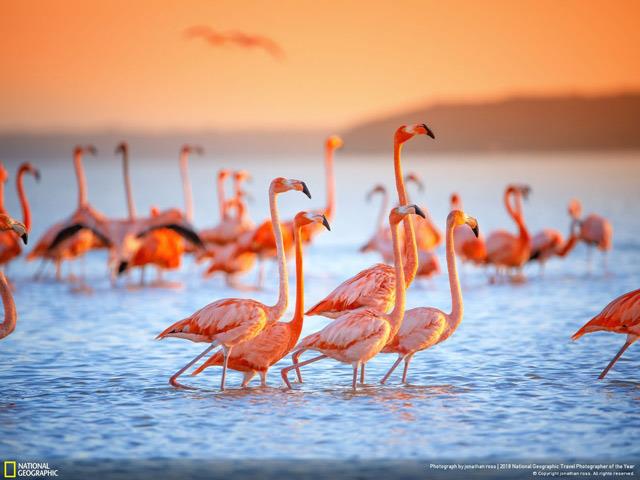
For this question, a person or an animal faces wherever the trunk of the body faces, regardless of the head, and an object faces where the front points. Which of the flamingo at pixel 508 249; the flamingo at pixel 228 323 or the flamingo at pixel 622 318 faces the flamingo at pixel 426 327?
the flamingo at pixel 228 323

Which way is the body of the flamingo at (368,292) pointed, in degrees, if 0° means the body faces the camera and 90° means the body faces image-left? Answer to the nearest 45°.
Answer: approximately 270°

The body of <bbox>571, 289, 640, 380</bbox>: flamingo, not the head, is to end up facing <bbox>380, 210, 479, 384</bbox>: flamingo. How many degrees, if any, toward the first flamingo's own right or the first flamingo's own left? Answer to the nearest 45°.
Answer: approximately 180°

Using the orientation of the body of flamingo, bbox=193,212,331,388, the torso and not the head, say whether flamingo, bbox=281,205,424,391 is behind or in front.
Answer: in front

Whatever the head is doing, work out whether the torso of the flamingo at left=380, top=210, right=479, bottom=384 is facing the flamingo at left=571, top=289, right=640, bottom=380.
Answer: yes

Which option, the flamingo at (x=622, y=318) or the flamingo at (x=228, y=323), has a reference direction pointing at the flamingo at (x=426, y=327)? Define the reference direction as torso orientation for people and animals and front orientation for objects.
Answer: the flamingo at (x=228, y=323)

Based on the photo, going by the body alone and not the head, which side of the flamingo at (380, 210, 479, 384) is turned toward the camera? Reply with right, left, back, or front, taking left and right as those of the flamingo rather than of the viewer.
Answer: right

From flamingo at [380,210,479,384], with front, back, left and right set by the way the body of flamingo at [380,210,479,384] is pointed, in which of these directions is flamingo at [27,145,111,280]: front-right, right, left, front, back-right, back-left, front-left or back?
back-left

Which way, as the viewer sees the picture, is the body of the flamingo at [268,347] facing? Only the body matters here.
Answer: to the viewer's right

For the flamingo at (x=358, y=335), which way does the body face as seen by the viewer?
to the viewer's right

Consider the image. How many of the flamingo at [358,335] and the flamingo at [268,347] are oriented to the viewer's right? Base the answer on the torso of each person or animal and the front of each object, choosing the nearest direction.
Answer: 2

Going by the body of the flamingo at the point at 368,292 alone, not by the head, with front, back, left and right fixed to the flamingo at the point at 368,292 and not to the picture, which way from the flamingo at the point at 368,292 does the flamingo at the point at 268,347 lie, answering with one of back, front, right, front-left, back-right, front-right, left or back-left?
back-right

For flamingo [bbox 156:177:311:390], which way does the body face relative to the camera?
to the viewer's right

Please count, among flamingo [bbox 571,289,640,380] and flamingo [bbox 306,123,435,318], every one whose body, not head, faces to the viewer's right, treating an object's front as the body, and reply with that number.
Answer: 2
